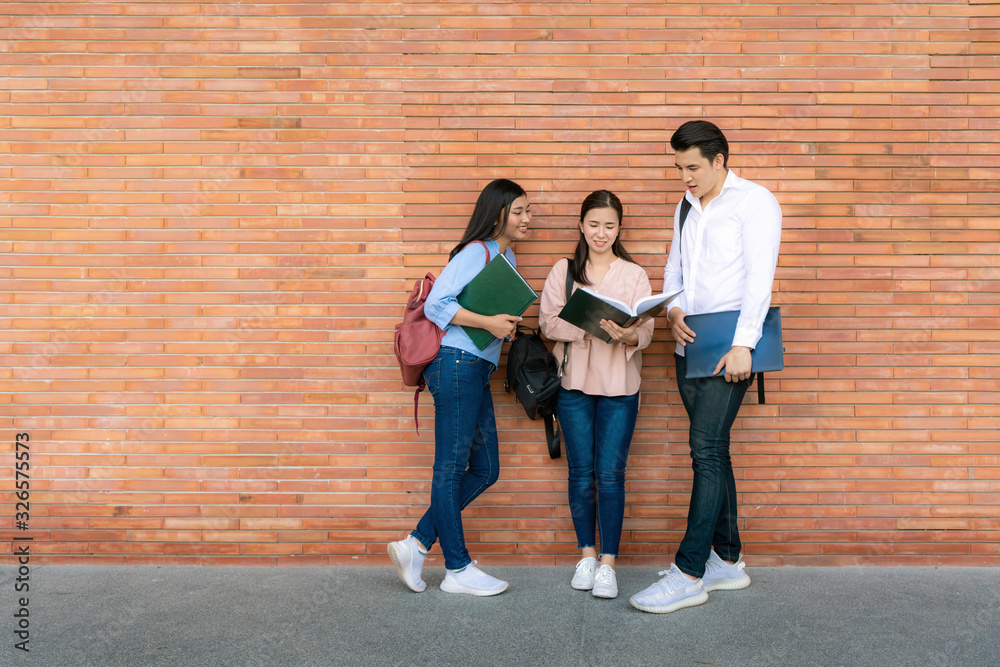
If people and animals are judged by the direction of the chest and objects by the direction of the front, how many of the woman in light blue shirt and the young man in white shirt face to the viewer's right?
1

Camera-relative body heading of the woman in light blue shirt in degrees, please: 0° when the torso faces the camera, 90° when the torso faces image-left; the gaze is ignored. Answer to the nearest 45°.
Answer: approximately 270°

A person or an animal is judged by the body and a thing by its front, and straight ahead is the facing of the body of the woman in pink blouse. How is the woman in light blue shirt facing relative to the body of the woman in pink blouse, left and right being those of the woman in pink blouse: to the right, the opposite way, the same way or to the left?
to the left

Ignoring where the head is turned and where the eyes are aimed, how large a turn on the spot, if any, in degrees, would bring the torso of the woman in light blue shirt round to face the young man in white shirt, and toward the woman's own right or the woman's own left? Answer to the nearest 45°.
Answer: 0° — they already face them

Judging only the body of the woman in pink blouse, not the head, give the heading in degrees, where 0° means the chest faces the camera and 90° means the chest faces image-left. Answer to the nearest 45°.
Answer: approximately 0°

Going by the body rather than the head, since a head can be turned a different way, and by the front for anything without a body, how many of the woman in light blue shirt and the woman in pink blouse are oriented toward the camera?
1

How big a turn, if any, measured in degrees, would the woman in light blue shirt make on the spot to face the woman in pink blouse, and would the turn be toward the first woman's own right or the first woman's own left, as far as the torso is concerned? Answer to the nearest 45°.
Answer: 0° — they already face them
